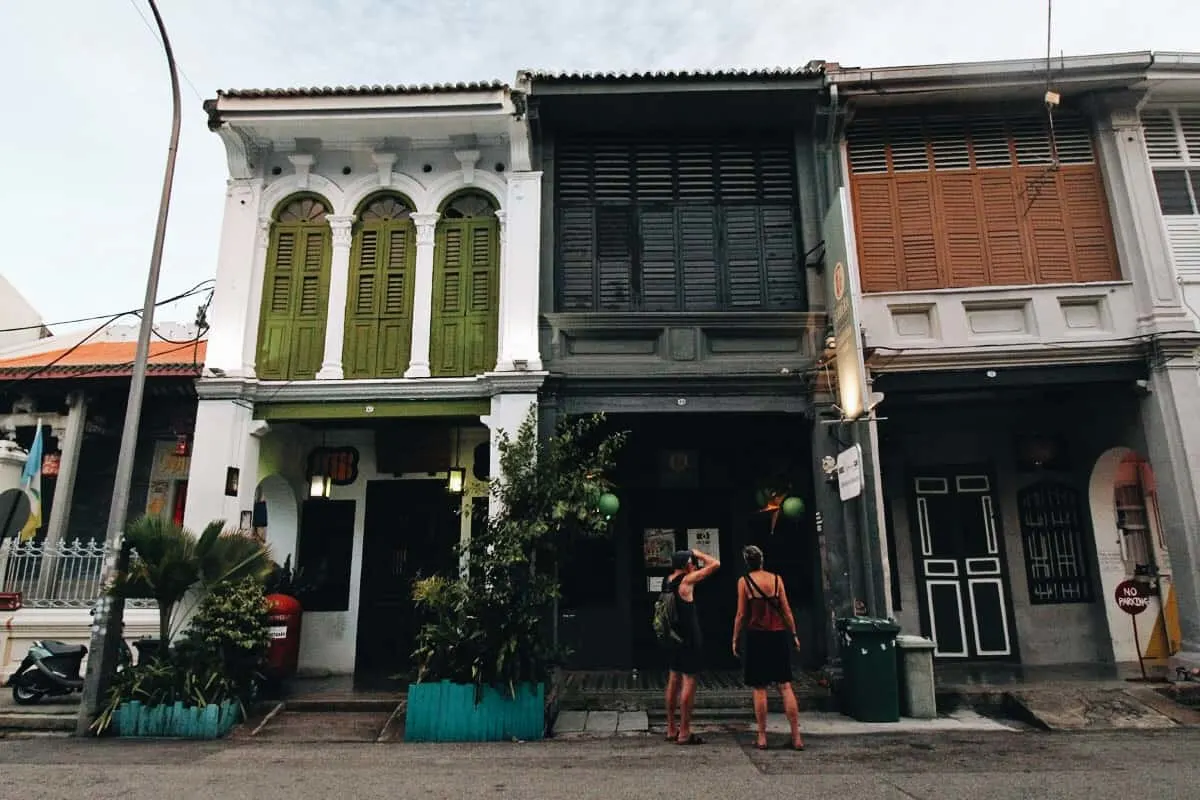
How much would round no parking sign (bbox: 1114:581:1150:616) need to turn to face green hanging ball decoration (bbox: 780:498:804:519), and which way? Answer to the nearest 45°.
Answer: approximately 45° to its right

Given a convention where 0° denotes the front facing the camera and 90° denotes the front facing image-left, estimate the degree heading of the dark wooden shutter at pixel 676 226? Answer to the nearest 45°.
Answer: approximately 0°

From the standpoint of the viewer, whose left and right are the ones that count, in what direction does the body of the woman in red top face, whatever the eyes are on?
facing away from the viewer

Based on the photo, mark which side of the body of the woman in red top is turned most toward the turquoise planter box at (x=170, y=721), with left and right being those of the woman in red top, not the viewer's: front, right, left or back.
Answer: left

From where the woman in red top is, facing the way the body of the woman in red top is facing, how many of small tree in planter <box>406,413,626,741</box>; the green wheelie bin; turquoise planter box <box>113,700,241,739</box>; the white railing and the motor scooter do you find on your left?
4

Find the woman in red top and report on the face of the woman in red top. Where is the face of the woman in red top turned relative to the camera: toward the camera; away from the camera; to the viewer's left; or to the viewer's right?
away from the camera

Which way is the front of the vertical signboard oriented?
to the viewer's left

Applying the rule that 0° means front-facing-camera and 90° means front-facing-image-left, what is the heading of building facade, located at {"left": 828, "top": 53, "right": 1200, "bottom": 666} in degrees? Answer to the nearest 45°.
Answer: approximately 0°

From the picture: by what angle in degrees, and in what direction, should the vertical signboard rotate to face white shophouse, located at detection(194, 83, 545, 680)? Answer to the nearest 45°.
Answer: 0° — it already faces it
